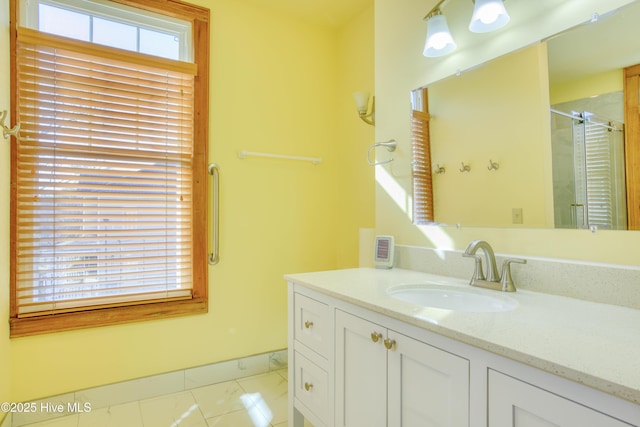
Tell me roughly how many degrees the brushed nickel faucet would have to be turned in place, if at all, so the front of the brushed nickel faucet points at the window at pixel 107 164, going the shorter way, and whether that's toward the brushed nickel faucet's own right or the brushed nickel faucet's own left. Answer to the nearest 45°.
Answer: approximately 45° to the brushed nickel faucet's own right

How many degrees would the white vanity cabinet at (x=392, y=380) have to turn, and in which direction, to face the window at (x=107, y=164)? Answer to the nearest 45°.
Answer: approximately 45° to its right
